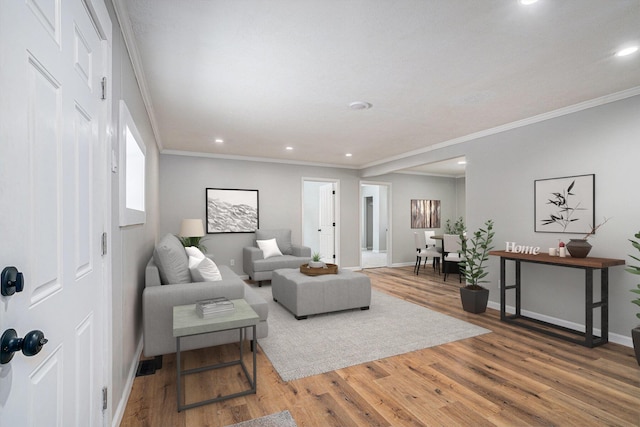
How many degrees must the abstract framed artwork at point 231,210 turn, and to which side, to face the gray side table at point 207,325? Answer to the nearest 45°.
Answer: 0° — it already faces it

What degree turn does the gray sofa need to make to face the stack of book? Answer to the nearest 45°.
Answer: approximately 45° to its right

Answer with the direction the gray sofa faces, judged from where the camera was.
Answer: facing to the right of the viewer

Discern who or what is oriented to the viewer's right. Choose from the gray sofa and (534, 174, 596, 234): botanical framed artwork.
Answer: the gray sofa

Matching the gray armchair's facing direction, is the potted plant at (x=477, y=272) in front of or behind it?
in front

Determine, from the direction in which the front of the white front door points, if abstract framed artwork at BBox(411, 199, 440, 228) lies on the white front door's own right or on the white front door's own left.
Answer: on the white front door's own left

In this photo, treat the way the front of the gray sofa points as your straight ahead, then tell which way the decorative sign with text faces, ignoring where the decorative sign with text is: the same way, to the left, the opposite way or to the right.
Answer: the opposite way

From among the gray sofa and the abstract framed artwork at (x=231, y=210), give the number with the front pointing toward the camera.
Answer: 1

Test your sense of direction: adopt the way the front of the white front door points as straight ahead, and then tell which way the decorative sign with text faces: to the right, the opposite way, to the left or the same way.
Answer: the opposite way
